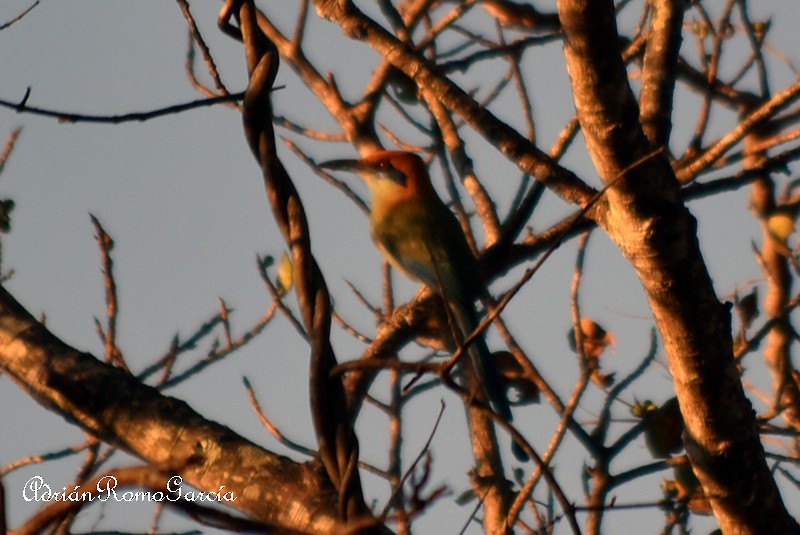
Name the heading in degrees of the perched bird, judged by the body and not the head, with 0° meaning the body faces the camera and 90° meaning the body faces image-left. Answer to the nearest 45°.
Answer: approximately 90°
